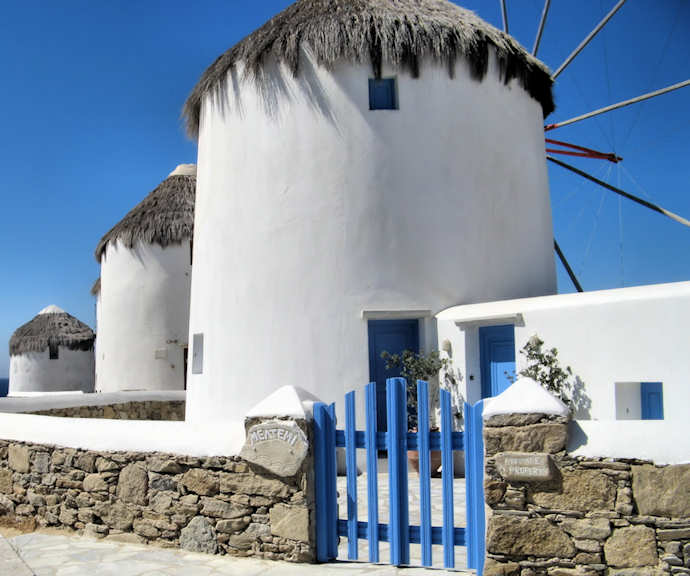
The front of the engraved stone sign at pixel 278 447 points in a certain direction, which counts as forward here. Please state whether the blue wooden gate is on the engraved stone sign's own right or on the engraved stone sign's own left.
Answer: on the engraved stone sign's own left

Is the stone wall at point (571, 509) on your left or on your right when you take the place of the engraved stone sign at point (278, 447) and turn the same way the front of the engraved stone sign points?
on your left

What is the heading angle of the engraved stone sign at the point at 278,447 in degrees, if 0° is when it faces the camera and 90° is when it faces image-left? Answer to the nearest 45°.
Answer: approximately 0°

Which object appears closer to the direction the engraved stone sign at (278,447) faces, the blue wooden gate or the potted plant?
the blue wooden gate

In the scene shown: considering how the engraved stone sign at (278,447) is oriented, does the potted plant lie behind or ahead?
behind
